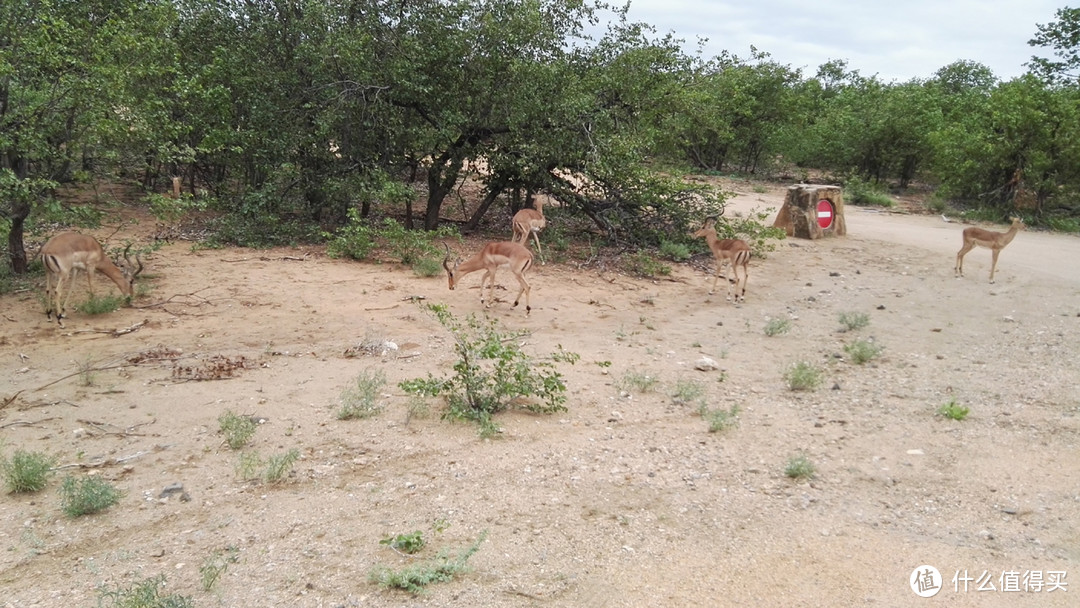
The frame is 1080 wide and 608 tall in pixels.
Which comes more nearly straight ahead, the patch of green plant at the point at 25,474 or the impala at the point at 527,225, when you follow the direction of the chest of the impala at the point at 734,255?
the impala

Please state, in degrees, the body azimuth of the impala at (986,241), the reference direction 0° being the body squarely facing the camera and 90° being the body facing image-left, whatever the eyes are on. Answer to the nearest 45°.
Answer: approximately 270°

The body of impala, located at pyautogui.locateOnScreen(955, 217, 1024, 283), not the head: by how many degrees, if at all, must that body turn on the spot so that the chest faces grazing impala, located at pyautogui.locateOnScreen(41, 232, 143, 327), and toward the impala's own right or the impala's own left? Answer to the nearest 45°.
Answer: approximately 135° to the impala's own right

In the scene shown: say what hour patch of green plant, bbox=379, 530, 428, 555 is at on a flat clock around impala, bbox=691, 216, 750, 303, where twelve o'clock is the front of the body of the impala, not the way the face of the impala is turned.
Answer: The patch of green plant is roughly at 8 o'clock from the impala.

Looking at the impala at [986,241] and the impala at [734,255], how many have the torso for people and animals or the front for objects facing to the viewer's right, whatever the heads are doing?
1

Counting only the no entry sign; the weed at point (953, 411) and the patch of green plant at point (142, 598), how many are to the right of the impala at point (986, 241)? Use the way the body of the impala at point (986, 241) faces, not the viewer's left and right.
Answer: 2

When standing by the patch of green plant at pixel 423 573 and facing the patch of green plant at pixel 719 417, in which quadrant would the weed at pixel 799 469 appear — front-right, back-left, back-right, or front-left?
front-right

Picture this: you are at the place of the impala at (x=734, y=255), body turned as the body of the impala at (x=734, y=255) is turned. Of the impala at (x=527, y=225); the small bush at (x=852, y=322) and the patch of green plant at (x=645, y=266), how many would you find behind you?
1

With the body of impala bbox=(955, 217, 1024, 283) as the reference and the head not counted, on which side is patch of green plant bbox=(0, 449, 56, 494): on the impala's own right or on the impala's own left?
on the impala's own right

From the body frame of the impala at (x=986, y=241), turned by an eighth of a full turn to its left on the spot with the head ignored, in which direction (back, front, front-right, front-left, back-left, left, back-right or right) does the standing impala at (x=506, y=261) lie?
back

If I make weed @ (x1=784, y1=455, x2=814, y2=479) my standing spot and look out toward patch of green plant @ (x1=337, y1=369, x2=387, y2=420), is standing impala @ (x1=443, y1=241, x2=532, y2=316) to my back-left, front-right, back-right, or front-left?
front-right

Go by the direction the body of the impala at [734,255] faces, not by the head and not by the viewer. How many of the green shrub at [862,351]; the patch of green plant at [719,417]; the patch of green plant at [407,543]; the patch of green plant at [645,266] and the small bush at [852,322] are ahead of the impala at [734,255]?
1

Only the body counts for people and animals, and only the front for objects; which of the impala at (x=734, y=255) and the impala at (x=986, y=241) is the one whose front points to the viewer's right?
the impala at (x=986, y=241)

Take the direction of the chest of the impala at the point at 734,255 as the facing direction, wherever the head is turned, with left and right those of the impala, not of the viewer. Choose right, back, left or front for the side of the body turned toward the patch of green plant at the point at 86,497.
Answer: left

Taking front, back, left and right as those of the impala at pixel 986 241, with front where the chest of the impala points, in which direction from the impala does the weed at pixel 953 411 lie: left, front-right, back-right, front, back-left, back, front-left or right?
right

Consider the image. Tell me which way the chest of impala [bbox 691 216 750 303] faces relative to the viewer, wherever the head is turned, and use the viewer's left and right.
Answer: facing away from the viewer and to the left of the viewer
